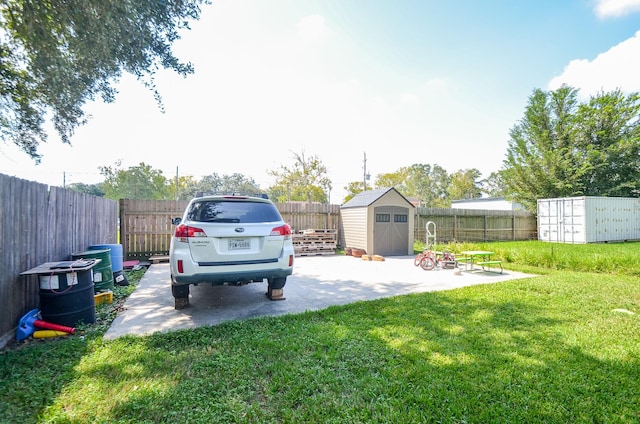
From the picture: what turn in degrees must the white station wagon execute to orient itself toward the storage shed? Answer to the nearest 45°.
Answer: approximately 45° to its right

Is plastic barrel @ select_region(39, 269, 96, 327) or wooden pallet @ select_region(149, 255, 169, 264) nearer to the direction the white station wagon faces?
the wooden pallet

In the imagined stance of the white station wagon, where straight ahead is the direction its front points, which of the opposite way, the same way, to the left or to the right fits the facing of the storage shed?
the opposite way

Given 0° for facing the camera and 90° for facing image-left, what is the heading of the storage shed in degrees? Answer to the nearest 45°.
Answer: approximately 315°

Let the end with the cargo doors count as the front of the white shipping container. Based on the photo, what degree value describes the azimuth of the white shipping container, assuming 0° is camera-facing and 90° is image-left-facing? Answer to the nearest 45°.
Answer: approximately 45°

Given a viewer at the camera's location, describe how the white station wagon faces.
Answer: facing away from the viewer

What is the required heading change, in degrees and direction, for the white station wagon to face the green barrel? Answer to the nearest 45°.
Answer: approximately 45° to its left

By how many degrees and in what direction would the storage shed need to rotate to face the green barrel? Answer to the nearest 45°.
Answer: approximately 90° to its right

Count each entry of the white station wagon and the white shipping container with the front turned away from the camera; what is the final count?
1

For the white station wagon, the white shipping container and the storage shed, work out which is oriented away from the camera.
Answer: the white station wagon

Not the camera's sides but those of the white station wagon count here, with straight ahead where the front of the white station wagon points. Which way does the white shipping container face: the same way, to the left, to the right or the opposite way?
to the left

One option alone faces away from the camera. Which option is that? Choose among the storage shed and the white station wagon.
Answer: the white station wagon

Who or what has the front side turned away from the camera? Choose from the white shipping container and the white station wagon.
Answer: the white station wagon
